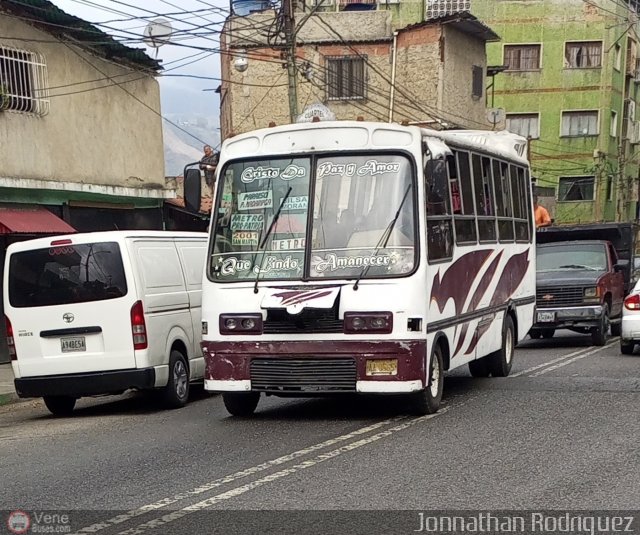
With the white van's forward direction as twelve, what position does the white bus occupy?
The white bus is roughly at 3 o'clock from the white van.

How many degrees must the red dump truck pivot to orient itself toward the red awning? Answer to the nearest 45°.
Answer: approximately 45° to its right

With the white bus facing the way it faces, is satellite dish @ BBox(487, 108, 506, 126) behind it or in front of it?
behind

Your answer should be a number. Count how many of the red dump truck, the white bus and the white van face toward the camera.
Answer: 2

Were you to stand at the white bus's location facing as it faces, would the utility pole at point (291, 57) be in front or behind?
behind

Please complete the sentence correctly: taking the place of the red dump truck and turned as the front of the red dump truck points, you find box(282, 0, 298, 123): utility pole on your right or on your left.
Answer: on your right

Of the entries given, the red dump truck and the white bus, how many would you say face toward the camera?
2

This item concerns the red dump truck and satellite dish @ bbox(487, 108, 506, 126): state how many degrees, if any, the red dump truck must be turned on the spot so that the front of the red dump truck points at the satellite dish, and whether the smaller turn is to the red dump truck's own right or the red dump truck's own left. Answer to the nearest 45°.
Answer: approximately 180°

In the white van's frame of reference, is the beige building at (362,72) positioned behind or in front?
in front

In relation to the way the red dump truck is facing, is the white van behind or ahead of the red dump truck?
ahead

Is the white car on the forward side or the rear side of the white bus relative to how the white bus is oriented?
on the rear side

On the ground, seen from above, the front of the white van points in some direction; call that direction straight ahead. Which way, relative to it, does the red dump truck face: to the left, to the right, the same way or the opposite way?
the opposite way

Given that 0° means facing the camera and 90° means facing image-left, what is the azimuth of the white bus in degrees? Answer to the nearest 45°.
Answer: approximately 0°

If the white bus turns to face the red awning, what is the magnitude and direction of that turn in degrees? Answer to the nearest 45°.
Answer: approximately 135° to its right

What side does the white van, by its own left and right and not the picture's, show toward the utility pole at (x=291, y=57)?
front
